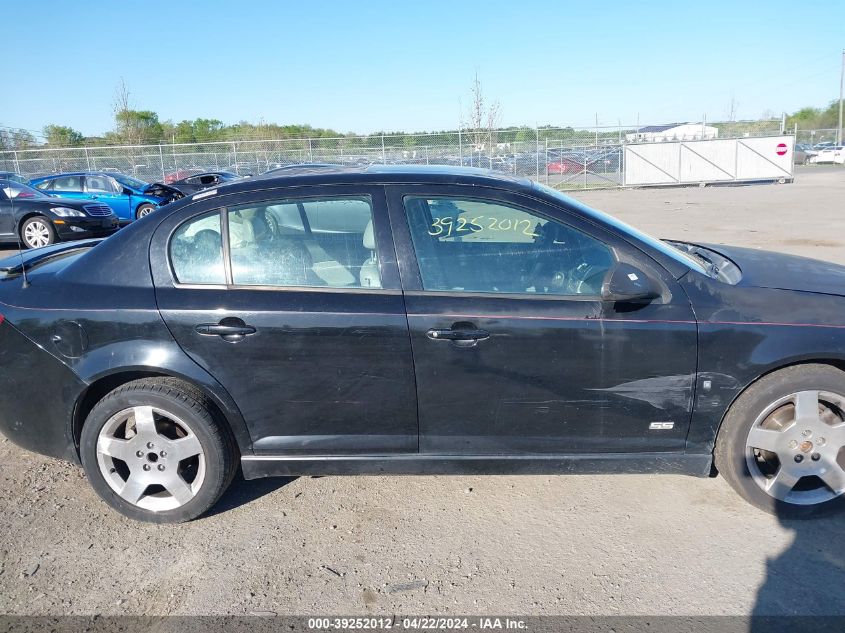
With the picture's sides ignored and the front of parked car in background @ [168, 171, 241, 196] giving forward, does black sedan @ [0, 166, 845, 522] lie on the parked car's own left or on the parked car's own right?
on the parked car's own right

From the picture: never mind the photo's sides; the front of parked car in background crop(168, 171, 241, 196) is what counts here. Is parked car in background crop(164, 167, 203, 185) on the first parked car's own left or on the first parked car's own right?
on the first parked car's own left

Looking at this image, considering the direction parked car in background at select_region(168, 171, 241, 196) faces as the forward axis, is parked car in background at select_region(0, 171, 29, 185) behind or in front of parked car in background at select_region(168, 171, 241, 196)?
behind

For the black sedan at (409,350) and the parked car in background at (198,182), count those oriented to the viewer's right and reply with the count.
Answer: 2

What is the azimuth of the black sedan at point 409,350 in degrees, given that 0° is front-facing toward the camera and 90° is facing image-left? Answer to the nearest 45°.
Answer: approximately 270°

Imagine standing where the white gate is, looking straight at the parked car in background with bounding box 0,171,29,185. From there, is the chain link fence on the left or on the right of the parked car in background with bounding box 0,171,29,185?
right

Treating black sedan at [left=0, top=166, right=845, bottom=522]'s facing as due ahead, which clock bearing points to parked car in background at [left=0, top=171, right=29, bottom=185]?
The parked car in background is roughly at 8 o'clock from the black sedan.

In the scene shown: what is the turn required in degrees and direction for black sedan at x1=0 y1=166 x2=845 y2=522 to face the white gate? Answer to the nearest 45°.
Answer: approximately 45° to its left

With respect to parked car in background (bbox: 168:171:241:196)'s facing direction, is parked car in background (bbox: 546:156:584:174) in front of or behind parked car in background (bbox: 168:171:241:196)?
in front

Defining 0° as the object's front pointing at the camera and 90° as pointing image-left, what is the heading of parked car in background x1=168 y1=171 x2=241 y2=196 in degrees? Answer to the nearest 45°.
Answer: approximately 270°
